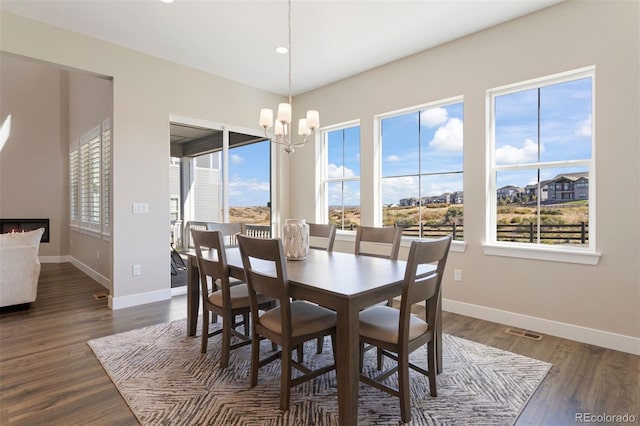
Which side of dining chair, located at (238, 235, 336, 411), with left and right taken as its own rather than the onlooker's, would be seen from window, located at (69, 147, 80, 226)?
left

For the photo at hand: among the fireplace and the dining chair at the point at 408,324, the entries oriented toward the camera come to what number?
1

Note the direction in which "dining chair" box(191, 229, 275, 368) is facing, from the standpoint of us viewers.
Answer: facing away from the viewer and to the right of the viewer

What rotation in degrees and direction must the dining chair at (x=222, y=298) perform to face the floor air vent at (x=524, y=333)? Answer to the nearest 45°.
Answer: approximately 45° to its right

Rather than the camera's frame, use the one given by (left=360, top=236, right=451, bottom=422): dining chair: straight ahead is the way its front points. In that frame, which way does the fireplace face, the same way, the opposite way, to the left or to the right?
the opposite way

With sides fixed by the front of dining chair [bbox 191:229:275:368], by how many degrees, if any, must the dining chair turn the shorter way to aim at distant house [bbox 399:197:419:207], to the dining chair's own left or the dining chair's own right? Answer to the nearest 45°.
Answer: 0° — it already faces it

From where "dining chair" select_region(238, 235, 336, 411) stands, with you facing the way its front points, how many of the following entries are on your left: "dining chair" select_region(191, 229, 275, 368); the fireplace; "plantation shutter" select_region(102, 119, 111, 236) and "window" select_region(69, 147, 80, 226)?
4

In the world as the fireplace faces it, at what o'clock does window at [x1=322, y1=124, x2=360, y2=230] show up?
The window is roughly at 11 o'clock from the fireplace.

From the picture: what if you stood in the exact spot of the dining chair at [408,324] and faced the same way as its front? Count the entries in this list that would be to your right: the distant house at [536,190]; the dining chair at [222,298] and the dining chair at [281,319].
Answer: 1
